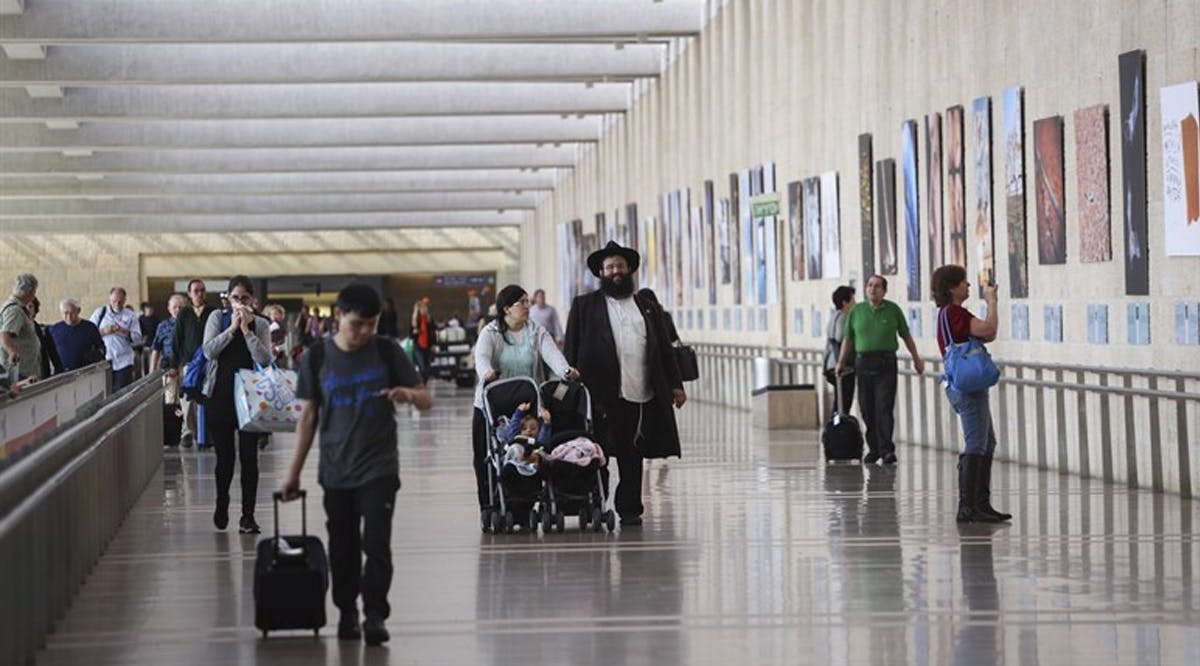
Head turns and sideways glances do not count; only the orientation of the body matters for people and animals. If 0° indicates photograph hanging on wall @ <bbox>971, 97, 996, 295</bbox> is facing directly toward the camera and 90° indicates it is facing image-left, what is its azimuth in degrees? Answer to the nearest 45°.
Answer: approximately 90°

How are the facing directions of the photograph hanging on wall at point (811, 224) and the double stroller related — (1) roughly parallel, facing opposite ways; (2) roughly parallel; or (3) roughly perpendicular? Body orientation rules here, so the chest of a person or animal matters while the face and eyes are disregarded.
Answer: roughly perpendicular

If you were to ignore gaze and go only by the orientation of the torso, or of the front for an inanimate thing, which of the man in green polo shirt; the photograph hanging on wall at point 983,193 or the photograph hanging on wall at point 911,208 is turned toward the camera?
the man in green polo shirt

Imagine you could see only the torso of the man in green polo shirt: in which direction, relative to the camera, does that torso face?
toward the camera

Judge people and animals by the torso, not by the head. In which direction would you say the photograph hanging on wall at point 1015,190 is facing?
to the viewer's left

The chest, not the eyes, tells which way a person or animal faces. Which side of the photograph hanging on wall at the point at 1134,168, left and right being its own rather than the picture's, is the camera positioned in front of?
left

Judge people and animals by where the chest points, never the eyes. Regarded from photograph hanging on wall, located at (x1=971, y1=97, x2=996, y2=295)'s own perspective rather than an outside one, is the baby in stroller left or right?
on its left

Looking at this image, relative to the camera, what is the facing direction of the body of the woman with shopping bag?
toward the camera

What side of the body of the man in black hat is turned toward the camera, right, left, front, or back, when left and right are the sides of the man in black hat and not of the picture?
front

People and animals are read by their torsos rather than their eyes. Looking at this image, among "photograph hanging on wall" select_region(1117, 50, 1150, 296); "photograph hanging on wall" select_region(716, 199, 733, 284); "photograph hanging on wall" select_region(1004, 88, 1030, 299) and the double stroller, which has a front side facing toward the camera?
the double stroller

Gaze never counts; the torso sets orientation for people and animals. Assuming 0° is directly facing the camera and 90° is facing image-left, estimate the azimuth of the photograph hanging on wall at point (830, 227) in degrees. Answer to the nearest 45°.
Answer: approximately 90°
